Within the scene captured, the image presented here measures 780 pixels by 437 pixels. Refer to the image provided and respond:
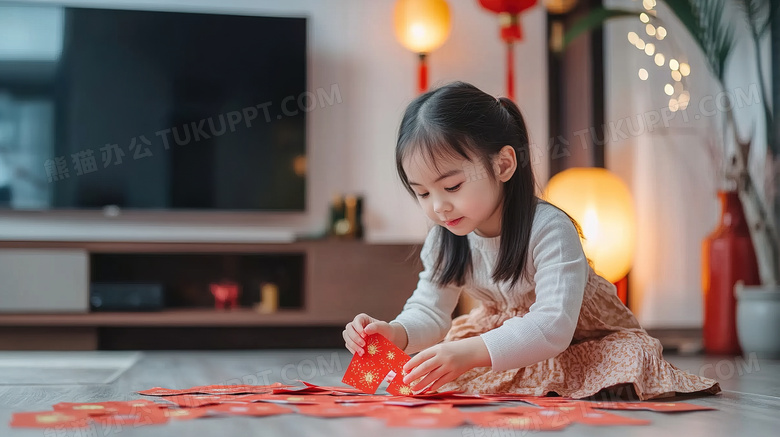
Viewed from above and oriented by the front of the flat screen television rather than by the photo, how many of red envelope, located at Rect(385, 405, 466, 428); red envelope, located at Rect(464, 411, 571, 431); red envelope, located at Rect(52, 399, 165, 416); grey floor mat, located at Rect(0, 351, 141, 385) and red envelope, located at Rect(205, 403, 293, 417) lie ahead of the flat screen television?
5

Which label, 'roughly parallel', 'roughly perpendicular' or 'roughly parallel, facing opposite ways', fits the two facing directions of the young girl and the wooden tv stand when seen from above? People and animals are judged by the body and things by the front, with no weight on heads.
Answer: roughly perpendicular

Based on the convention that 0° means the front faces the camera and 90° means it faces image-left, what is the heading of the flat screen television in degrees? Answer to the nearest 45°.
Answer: approximately 0°

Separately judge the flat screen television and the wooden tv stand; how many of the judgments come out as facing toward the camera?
2

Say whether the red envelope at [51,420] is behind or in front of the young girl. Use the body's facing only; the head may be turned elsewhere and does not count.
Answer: in front

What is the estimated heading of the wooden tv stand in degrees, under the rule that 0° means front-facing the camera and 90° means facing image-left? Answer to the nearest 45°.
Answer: approximately 0°

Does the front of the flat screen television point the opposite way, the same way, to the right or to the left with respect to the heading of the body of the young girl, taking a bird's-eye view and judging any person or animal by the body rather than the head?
to the left

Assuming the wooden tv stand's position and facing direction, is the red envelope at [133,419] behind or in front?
in front

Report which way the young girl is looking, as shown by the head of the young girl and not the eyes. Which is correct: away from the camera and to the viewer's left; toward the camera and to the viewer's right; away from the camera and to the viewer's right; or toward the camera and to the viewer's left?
toward the camera and to the viewer's left

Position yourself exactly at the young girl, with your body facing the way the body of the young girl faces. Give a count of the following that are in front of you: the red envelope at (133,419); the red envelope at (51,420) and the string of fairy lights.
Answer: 2

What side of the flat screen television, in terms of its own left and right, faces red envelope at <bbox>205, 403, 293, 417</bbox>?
front

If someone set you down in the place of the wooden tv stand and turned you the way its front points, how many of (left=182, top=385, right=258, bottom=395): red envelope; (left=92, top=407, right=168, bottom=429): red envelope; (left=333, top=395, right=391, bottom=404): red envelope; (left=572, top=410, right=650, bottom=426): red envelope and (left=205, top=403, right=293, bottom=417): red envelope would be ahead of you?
5

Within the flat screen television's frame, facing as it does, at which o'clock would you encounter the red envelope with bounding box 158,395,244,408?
The red envelope is roughly at 12 o'clock from the flat screen television.

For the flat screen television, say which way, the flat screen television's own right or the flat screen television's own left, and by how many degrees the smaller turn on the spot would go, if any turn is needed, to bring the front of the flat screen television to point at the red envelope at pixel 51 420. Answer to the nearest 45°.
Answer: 0° — it already faces it

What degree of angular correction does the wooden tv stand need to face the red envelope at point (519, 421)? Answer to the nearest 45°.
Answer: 0° — it already faces it

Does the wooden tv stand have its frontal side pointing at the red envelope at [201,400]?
yes
